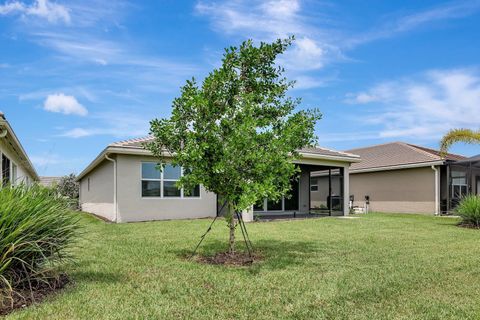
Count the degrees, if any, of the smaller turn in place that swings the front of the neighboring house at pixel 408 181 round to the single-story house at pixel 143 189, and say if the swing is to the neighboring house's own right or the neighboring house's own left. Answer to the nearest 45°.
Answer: approximately 90° to the neighboring house's own left

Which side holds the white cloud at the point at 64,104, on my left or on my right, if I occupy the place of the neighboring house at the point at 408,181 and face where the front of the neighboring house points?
on my left

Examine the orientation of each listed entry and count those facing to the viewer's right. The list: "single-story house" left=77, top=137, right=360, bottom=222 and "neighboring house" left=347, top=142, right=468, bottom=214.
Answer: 0

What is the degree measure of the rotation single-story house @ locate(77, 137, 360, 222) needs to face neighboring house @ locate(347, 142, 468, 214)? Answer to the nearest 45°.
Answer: approximately 45° to its right

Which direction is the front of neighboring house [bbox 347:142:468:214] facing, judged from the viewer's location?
facing away from the viewer and to the left of the viewer

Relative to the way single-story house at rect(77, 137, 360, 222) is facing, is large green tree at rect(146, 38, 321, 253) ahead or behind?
behind

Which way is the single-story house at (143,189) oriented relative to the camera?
away from the camera

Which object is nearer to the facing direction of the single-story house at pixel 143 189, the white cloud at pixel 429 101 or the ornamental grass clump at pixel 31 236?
the white cloud
